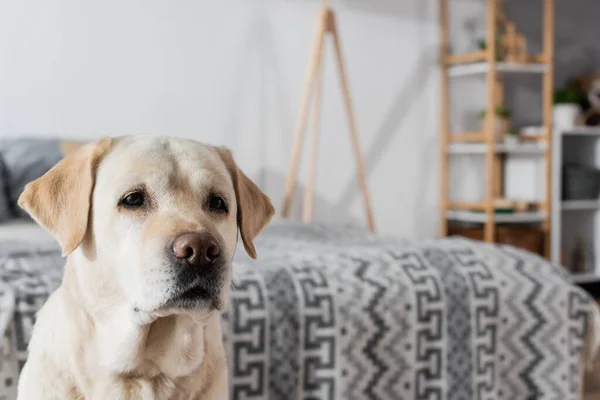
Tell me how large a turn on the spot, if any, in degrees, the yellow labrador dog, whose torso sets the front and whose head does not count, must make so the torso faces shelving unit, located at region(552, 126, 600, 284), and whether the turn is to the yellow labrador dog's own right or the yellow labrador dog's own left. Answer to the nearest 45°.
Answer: approximately 90° to the yellow labrador dog's own left

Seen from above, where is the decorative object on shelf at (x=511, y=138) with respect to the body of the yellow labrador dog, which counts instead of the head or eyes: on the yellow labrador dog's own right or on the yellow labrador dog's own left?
on the yellow labrador dog's own left

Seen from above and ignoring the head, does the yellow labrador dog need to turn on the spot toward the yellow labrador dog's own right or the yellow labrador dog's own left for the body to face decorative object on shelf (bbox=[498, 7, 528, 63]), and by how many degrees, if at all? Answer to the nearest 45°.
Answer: approximately 90° to the yellow labrador dog's own left

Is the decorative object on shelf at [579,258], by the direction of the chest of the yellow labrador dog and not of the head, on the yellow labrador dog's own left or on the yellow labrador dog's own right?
on the yellow labrador dog's own left

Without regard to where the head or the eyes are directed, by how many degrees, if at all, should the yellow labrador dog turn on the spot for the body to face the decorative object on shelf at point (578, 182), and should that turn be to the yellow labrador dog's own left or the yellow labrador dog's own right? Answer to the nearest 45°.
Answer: approximately 90° to the yellow labrador dog's own left

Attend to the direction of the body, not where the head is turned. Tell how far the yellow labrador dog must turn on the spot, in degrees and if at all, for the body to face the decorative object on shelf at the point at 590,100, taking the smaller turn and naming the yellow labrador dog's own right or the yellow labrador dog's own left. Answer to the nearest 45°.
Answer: approximately 90° to the yellow labrador dog's own left

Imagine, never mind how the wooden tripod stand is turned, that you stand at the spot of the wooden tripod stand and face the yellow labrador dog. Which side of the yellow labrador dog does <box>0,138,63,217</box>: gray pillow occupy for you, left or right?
right

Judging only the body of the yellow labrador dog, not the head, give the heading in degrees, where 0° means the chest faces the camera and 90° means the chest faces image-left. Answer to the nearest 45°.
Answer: approximately 315°
